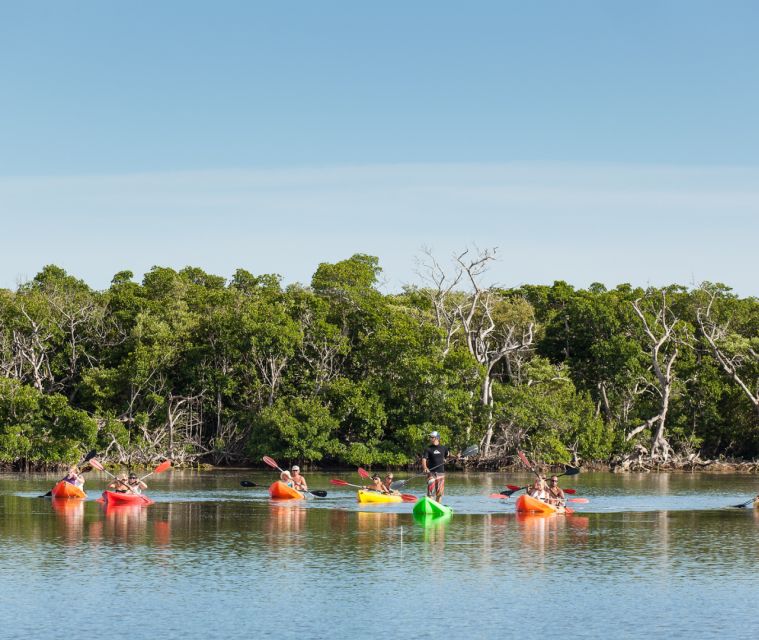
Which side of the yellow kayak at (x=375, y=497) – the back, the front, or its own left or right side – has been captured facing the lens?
left

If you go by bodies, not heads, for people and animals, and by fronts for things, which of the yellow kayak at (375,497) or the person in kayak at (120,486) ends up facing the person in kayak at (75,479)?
the yellow kayak

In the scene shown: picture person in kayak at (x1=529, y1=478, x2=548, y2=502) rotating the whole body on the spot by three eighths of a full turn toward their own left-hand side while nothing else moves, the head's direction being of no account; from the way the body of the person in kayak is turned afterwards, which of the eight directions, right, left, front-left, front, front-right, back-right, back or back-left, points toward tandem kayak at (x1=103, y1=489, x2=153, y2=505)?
back

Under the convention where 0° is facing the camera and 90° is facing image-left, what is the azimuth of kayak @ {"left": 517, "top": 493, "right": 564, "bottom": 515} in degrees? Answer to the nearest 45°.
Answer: approximately 45°

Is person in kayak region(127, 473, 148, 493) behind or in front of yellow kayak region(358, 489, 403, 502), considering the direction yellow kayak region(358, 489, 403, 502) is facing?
in front

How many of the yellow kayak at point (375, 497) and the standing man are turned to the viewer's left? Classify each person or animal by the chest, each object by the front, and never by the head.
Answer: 1

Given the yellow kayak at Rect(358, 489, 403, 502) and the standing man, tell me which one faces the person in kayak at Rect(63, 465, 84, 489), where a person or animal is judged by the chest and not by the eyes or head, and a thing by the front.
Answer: the yellow kayak

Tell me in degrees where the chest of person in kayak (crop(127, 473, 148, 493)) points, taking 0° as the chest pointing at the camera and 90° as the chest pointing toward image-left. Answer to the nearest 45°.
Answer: approximately 45°

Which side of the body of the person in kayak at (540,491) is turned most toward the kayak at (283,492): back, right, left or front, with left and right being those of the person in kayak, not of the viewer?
right

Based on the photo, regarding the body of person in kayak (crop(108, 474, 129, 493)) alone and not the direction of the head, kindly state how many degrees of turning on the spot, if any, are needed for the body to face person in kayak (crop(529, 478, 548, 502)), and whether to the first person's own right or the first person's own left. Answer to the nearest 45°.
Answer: approximately 135° to the first person's own left

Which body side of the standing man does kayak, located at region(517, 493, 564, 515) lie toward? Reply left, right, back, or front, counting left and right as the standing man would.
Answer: left

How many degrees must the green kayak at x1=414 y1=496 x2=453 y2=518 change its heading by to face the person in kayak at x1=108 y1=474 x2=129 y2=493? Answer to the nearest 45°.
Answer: approximately 90° to its right
